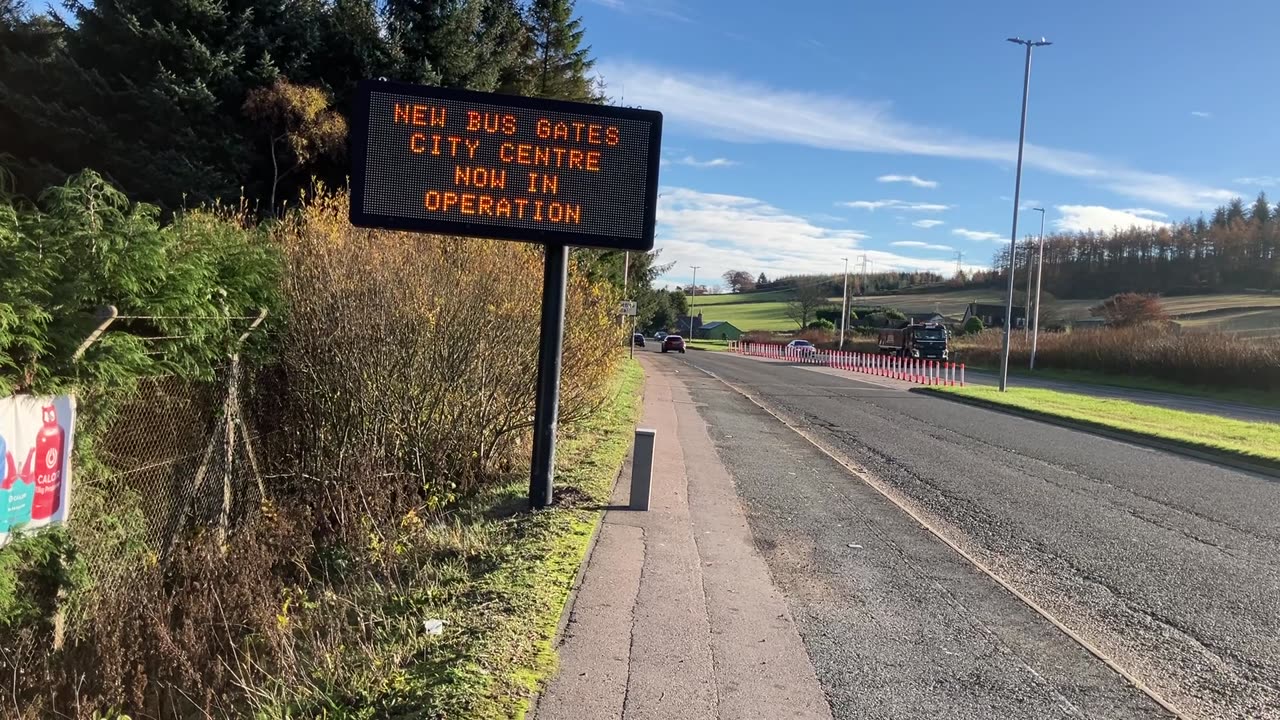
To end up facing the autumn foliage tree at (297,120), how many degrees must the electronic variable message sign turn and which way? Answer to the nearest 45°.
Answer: approximately 180°

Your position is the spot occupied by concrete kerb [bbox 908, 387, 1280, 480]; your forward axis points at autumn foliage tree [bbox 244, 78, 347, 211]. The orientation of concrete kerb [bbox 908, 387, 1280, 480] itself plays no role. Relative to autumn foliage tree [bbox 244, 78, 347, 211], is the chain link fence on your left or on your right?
left

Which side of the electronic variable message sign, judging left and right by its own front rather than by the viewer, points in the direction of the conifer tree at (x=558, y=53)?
back

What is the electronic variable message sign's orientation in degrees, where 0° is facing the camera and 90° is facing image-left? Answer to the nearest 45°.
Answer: approximately 0°
